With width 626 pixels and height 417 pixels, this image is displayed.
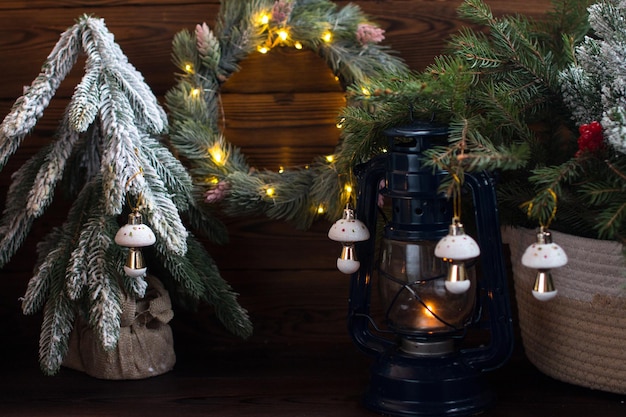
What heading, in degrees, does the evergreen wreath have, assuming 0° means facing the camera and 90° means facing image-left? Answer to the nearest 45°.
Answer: approximately 0°

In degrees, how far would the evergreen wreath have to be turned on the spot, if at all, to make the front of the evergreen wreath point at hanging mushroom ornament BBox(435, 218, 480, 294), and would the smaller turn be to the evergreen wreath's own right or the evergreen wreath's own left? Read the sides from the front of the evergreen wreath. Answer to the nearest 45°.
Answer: approximately 45° to the evergreen wreath's own left

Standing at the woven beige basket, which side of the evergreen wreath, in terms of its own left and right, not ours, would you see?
left

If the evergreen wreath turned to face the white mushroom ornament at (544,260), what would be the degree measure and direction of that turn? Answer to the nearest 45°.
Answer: approximately 45° to its left
